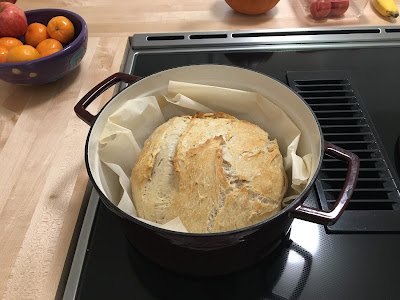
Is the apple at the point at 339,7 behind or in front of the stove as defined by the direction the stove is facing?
behind

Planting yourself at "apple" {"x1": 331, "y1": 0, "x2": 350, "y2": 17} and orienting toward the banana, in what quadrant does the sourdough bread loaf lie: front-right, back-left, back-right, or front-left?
back-right

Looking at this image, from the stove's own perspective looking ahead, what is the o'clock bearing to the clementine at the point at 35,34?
The clementine is roughly at 4 o'clock from the stove.

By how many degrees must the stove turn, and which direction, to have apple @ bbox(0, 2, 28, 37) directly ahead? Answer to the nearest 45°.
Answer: approximately 135° to its right

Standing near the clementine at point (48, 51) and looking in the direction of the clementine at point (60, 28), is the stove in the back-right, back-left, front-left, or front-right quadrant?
back-right

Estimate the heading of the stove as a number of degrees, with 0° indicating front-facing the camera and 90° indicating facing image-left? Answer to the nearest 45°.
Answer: approximately 0°

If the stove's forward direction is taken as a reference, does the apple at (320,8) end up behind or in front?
behind
